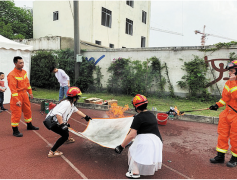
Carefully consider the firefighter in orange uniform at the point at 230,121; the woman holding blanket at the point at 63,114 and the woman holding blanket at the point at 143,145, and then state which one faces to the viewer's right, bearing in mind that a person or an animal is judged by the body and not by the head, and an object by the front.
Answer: the woman holding blanket at the point at 63,114

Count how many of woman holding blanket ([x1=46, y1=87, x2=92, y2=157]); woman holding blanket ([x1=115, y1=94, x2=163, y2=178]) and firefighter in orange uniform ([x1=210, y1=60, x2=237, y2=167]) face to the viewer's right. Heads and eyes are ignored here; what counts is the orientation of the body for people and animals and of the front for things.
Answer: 1

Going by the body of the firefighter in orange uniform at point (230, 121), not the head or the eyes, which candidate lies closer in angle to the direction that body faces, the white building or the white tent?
the white tent

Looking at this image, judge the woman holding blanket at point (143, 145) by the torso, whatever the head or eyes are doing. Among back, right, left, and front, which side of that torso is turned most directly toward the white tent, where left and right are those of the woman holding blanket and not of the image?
front

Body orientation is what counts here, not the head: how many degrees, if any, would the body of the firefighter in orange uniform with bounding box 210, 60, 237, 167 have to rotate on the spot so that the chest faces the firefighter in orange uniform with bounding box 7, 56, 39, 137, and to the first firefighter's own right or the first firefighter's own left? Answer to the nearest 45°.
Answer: approximately 45° to the first firefighter's own right

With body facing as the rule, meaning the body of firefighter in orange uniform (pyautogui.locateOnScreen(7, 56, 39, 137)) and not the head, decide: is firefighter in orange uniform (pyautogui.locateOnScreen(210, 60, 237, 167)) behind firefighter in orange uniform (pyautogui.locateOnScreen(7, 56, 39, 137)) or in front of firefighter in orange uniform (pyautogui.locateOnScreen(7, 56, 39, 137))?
in front

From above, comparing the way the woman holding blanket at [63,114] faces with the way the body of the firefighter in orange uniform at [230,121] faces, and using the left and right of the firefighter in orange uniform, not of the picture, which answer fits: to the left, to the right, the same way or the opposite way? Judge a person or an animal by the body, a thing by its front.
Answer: the opposite way

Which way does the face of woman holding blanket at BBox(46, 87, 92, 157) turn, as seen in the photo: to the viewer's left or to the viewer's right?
to the viewer's right

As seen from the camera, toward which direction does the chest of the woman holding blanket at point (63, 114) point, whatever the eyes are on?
to the viewer's right

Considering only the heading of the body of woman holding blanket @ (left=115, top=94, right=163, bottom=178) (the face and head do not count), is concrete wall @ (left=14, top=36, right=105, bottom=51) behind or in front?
in front

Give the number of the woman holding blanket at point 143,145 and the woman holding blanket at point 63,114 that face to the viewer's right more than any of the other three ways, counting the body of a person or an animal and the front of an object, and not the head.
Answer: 1
